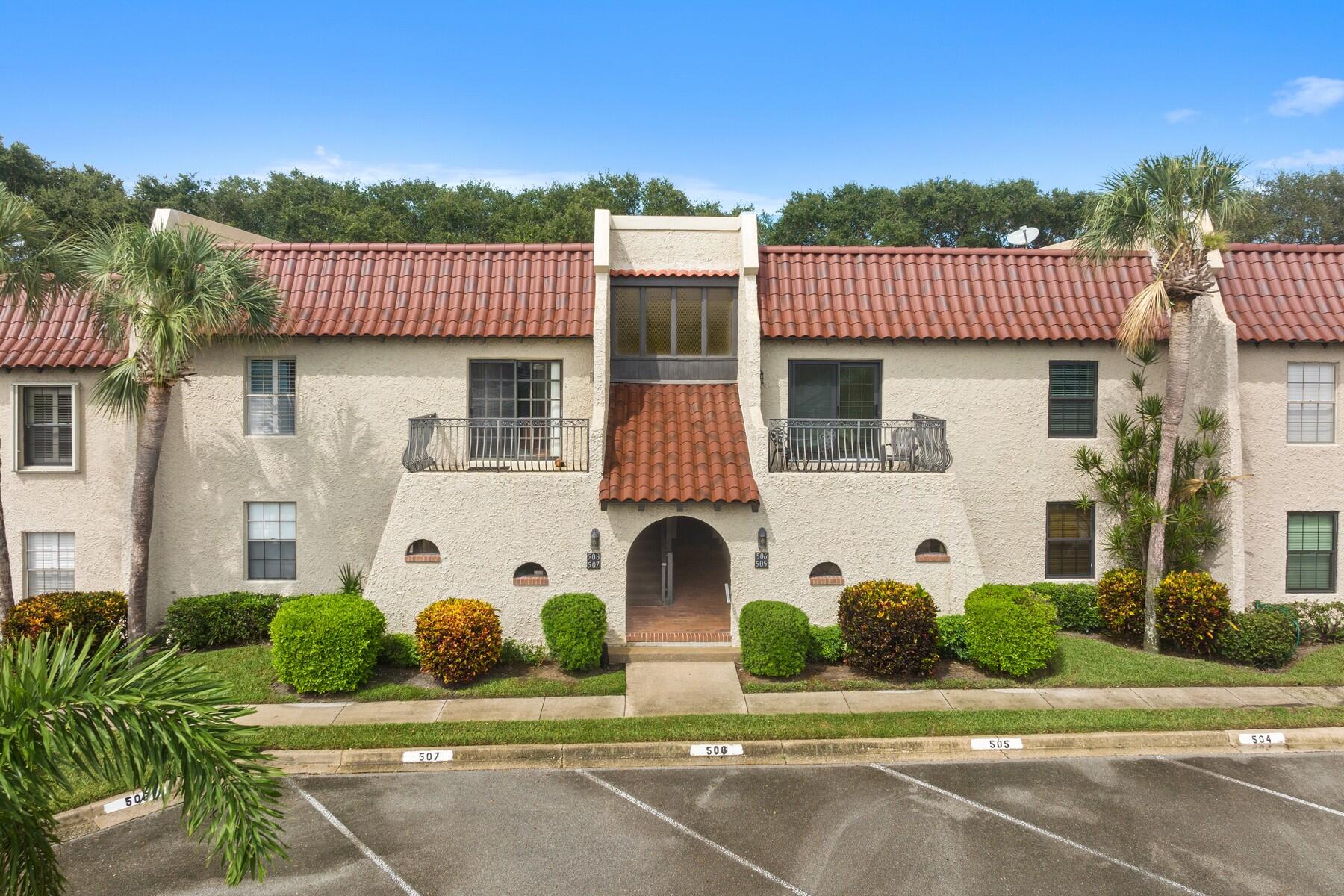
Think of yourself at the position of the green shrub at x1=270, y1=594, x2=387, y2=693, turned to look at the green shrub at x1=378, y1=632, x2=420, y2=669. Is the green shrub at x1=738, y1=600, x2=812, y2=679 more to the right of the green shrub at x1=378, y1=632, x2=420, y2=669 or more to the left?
right

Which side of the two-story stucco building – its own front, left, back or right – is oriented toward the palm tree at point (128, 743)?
front

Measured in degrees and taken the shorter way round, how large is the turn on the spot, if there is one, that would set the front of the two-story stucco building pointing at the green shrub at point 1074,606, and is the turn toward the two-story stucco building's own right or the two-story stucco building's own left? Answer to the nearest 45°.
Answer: approximately 90° to the two-story stucco building's own left

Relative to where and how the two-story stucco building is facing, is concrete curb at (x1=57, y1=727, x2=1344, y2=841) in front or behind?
in front

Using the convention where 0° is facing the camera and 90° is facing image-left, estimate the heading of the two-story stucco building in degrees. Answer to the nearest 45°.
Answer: approximately 0°

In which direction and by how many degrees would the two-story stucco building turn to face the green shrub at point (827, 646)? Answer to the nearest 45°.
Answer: approximately 45° to its left

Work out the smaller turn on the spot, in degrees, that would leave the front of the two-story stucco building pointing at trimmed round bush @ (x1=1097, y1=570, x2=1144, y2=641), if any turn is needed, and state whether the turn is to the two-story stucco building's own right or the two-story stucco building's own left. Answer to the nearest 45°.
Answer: approximately 90° to the two-story stucco building's own left

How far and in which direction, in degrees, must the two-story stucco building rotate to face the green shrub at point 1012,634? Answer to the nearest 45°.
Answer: approximately 45° to its left

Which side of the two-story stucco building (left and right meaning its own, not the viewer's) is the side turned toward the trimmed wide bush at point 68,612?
right
